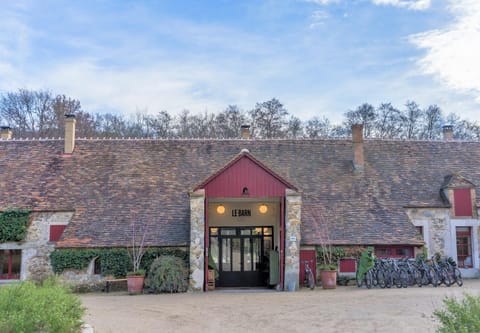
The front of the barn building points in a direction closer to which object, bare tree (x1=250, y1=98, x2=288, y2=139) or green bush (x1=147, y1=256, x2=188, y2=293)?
the green bush

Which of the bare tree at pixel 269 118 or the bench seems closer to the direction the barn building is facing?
the bench

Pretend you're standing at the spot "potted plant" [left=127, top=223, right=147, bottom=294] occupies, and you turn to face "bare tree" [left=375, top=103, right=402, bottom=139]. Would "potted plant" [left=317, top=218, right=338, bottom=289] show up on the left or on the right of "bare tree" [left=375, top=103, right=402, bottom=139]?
right

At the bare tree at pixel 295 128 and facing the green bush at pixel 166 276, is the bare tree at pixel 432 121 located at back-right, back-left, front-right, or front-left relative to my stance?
back-left

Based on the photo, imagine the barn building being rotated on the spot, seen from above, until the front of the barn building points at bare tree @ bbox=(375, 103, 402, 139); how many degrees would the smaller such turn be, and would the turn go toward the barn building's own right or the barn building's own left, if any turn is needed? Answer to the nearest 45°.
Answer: approximately 135° to the barn building's own left

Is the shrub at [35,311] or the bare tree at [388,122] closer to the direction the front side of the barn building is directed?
the shrub

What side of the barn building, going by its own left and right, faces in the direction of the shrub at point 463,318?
front

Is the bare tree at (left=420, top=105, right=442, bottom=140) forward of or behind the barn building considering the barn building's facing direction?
behind

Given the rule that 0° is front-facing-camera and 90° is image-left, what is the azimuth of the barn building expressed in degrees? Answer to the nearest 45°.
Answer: approximately 0°

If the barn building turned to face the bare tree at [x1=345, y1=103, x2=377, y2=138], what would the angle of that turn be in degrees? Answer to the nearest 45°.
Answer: approximately 135° to its left

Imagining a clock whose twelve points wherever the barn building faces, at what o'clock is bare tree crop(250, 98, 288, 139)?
The bare tree is roughly at 6 o'clock from the barn building.

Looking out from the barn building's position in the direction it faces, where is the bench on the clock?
The bench is roughly at 2 o'clock from the barn building.
